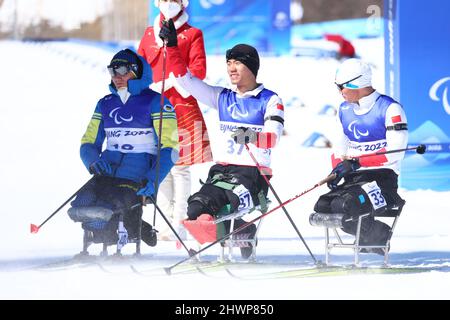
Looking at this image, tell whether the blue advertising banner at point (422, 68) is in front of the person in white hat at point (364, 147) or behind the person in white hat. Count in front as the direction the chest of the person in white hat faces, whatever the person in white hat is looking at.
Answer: behind

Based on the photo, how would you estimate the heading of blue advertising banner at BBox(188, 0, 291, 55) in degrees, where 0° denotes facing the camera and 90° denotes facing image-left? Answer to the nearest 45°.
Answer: approximately 0°

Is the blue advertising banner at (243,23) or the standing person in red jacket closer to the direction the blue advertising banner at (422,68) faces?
the standing person in red jacket

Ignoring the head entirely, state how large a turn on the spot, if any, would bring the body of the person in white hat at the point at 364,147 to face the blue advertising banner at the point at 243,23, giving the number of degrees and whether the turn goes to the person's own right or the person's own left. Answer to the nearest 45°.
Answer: approximately 135° to the person's own right

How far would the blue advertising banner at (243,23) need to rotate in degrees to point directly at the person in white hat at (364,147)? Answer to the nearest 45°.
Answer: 0° — it already faces them

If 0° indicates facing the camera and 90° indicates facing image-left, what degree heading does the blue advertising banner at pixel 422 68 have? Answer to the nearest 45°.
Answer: approximately 0°

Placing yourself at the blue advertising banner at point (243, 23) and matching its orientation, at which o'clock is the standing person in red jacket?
The standing person in red jacket is roughly at 12 o'clock from the blue advertising banner.

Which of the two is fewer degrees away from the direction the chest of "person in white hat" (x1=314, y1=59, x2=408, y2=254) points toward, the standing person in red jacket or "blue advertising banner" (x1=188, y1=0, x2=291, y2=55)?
the standing person in red jacket

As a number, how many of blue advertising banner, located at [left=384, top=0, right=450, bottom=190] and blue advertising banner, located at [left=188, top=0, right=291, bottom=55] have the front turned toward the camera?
2
